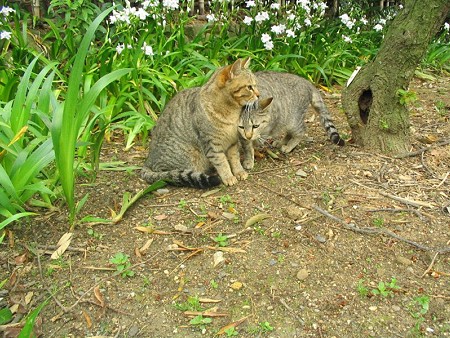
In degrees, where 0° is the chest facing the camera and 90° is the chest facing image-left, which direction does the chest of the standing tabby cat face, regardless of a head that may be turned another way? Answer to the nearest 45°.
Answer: approximately 45°

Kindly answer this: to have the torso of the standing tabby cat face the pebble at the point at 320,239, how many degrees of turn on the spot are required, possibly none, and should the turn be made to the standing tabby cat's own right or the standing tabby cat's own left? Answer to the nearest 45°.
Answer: approximately 45° to the standing tabby cat's own left

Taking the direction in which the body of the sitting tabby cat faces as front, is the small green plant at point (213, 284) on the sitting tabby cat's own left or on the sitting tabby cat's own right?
on the sitting tabby cat's own right

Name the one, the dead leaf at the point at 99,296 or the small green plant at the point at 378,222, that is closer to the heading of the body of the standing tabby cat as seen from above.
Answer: the dead leaf

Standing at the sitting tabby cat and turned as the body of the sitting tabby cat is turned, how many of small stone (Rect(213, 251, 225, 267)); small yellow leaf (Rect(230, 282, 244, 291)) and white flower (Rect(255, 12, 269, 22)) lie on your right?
2

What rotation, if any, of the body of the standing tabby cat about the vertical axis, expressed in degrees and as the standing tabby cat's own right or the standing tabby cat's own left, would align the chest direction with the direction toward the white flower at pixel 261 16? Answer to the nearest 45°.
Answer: approximately 135° to the standing tabby cat's own right

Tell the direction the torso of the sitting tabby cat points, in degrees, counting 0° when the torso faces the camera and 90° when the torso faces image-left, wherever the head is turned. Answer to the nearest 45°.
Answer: approximately 270°

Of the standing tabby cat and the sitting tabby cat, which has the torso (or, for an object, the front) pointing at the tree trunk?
the sitting tabby cat

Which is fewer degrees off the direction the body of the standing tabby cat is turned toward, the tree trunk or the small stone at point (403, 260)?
the small stone

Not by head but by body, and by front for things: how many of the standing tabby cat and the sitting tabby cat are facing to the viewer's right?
1
